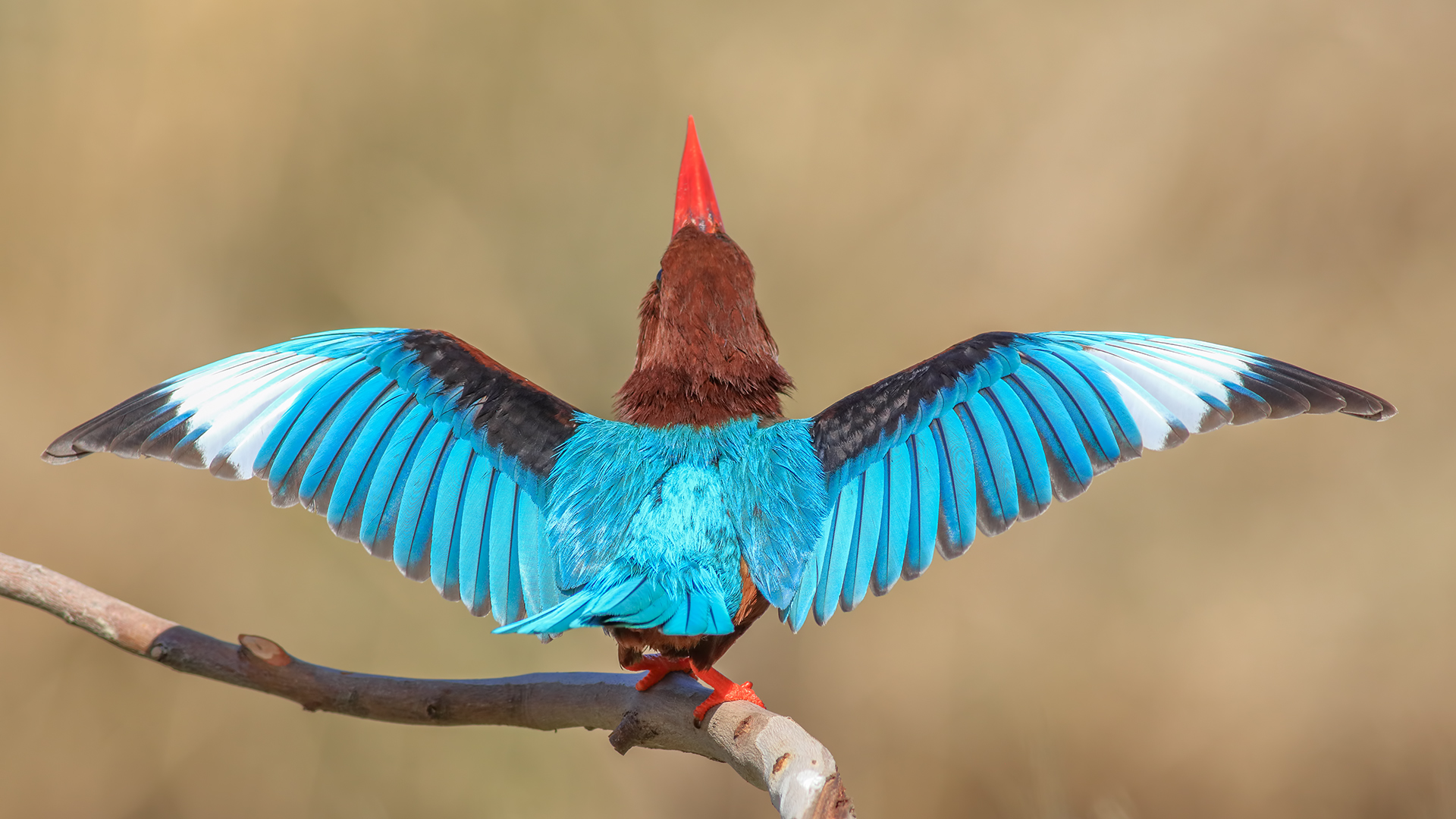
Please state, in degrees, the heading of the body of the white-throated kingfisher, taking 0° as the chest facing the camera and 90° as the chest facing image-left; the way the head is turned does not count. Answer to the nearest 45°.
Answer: approximately 180°
